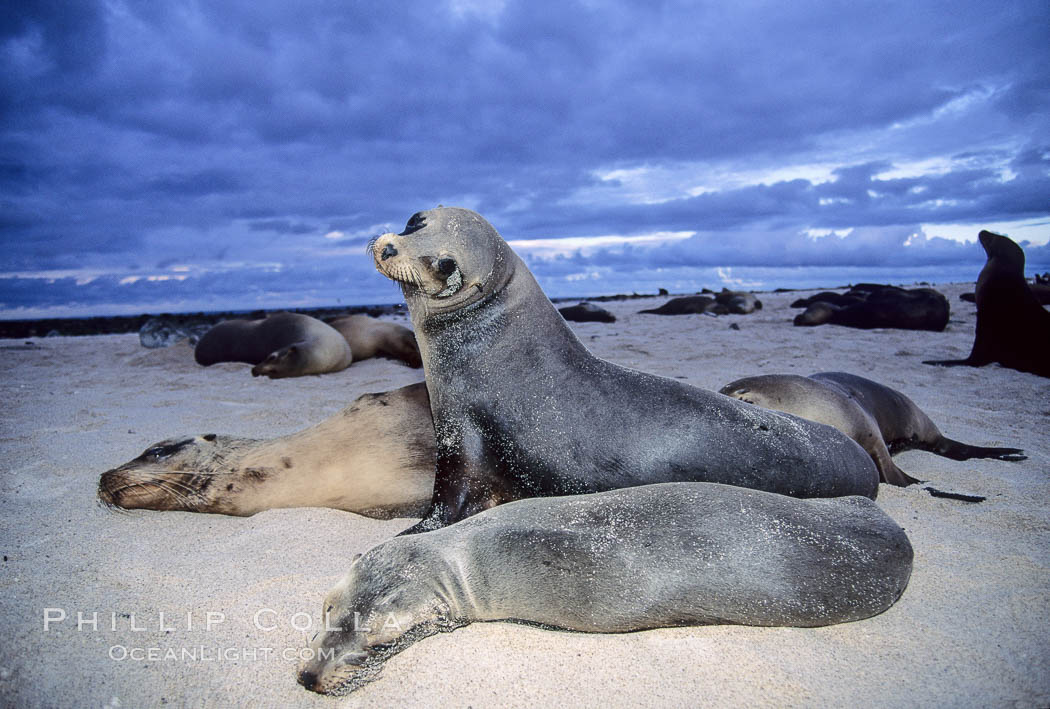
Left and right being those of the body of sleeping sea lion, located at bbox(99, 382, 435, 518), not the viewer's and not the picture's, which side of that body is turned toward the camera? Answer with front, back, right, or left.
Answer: left

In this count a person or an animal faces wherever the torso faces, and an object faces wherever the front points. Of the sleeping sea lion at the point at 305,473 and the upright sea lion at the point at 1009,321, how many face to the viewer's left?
2

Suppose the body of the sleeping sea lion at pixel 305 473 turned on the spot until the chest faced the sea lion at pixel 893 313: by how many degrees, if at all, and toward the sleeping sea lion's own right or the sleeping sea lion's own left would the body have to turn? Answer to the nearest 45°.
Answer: approximately 135° to the sleeping sea lion's own right

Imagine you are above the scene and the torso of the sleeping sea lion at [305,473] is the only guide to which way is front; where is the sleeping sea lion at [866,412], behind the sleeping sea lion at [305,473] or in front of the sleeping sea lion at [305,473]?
behind

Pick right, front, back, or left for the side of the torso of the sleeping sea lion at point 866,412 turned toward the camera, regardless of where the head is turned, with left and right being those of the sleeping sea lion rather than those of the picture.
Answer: left

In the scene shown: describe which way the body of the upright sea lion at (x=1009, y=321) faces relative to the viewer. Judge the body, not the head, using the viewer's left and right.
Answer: facing to the left of the viewer

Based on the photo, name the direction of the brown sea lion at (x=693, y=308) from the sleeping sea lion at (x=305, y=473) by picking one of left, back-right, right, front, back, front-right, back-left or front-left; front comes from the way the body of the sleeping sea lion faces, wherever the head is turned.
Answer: back-right

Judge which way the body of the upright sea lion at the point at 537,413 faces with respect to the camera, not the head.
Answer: to the viewer's left

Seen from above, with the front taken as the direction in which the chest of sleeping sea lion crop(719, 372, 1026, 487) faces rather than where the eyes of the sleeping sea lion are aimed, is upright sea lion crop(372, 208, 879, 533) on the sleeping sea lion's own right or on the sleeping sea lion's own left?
on the sleeping sea lion's own left

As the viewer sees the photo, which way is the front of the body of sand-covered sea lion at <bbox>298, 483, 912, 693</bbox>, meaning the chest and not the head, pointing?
to the viewer's left

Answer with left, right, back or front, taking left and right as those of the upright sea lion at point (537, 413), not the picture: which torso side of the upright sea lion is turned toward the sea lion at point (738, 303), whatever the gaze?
right

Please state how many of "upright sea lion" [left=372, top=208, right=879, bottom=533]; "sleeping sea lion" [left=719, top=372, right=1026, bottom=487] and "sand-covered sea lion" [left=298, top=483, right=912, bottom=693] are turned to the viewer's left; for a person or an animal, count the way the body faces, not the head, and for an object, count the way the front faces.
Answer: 3

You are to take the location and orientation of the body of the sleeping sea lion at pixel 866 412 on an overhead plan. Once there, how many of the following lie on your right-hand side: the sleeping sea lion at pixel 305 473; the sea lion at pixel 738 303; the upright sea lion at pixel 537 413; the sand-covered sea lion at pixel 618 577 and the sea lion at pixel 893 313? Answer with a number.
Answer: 2
